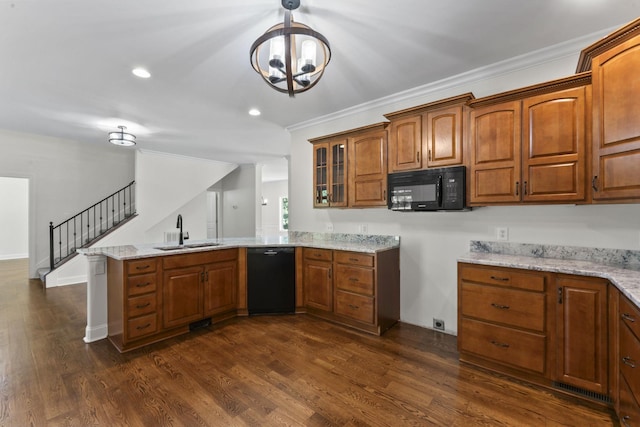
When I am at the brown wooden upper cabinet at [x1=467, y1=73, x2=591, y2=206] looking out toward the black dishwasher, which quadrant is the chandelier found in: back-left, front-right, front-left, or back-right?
front-left

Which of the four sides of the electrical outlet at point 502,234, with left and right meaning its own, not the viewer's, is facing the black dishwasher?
right

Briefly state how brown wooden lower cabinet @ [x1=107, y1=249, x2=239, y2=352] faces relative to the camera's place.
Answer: facing the viewer and to the right of the viewer

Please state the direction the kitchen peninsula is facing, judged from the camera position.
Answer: facing the viewer

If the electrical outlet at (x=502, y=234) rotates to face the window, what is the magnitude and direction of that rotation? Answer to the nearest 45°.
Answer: approximately 135° to its right

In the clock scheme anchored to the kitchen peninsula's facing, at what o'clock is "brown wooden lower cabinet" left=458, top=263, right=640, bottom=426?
The brown wooden lower cabinet is roughly at 10 o'clock from the kitchen peninsula.

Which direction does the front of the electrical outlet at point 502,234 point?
toward the camera

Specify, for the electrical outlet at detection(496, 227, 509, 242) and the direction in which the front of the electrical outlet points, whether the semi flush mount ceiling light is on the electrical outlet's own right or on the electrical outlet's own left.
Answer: on the electrical outlet's own right

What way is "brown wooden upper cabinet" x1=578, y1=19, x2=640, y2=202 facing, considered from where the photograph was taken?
facing the viewer and to the left of the viewer

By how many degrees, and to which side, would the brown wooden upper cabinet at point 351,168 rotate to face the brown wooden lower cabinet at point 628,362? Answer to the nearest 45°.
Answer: approximately 90° to its left

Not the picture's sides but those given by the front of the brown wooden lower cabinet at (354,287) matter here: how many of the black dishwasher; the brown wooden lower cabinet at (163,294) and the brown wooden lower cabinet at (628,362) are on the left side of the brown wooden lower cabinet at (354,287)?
1

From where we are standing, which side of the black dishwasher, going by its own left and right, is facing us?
front

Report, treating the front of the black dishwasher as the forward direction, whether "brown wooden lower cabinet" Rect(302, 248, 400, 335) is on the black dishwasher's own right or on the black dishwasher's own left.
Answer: on the black dishwasher's own left
